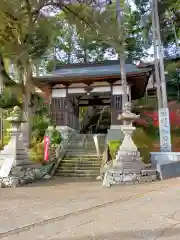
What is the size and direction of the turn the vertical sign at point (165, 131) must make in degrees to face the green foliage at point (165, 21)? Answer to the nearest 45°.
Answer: approximately 180°

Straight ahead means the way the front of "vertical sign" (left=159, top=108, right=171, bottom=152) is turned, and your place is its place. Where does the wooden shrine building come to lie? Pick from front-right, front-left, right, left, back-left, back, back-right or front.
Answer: back-right

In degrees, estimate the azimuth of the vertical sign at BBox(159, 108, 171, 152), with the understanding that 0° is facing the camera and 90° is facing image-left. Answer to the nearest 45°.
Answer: approximately 0°

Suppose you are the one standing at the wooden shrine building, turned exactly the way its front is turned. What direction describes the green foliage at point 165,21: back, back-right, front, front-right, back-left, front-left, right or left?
back-left

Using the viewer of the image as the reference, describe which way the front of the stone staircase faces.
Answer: facing the viewer

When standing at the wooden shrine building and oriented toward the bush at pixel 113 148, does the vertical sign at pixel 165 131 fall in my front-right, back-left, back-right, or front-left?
front-left

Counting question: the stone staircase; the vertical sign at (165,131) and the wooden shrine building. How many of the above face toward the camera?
3

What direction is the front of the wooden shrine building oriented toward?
toward the camera

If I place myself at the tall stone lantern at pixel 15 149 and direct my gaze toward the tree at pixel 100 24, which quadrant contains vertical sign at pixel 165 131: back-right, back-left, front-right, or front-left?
front-right

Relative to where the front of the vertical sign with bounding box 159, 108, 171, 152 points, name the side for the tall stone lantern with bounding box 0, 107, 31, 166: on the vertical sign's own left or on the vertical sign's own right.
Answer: on the vertical sign's own right

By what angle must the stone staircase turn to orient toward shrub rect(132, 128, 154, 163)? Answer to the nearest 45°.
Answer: approximately 90° to its left

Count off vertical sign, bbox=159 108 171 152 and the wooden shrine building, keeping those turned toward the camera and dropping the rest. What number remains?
2

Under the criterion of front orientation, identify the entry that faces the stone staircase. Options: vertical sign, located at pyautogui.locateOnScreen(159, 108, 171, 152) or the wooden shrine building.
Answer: the wooden shrine building
